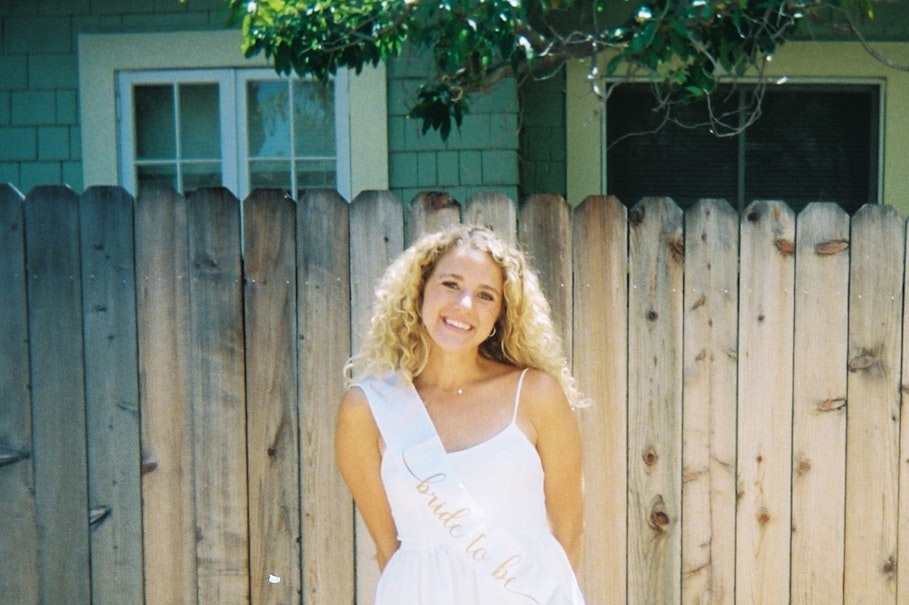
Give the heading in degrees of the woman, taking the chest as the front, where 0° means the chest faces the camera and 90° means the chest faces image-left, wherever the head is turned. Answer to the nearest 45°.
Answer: approximately 0°

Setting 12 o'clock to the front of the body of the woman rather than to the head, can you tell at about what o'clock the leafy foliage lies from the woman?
The leafy foliage is roughly at 6 o'clock from the woman.
